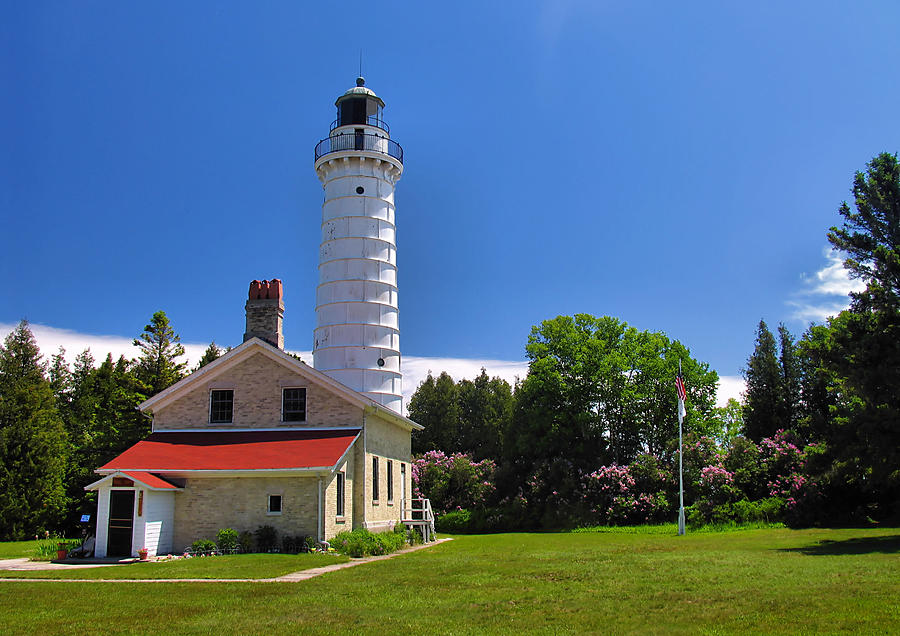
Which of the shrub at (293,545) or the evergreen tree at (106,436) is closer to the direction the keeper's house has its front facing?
the shrub

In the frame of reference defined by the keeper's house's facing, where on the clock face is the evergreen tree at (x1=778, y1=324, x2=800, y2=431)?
The evergreen tree is roughly at 8 o'clock from the keeper's house.

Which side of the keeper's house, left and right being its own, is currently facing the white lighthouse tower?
back

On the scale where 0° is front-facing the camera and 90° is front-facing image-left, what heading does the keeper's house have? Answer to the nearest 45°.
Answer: approximately 0°

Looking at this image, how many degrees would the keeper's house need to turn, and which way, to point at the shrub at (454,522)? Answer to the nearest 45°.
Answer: approximately 135° to its left

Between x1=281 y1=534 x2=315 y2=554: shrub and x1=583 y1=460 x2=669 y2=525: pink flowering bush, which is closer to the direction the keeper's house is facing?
the shrub

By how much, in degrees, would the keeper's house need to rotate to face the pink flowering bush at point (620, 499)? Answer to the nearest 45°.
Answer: approximately 135° to its left

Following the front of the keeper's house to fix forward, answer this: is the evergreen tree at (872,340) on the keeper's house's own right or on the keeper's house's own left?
on the keeper's house's own left
